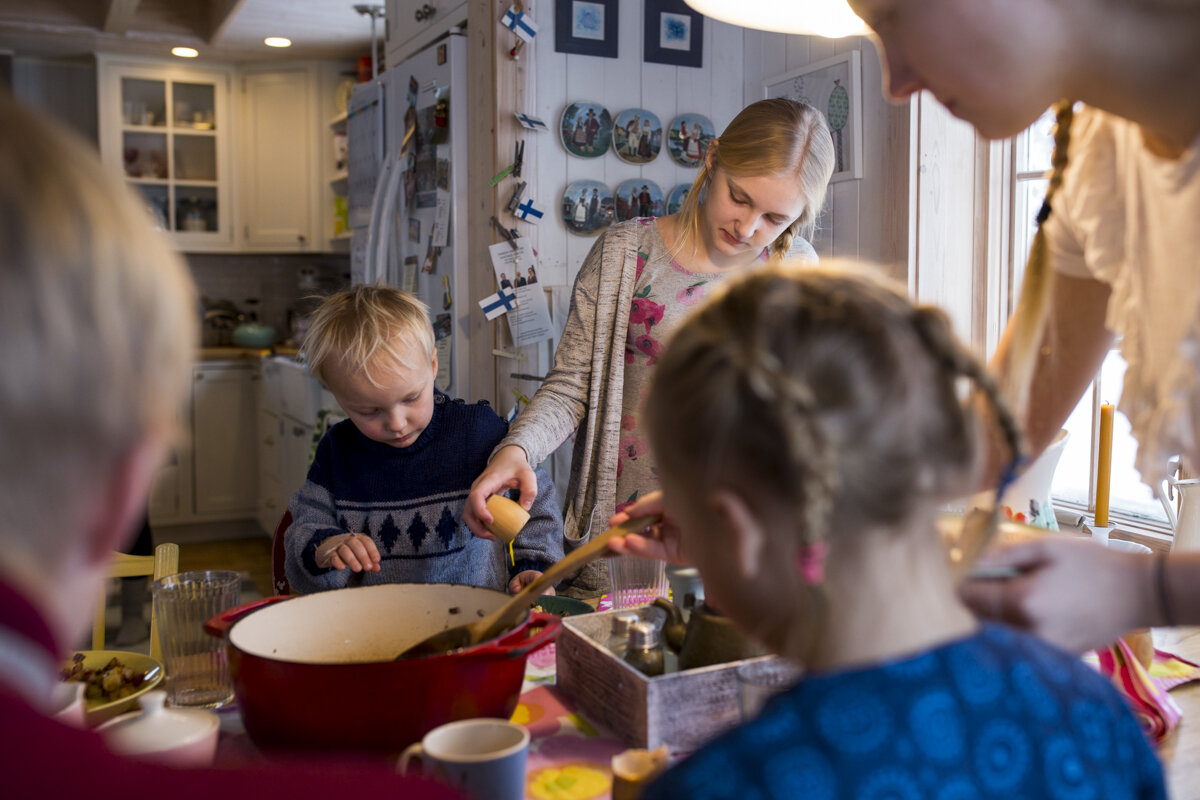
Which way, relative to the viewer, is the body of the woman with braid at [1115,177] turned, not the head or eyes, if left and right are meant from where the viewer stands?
facing to the left of the viewer

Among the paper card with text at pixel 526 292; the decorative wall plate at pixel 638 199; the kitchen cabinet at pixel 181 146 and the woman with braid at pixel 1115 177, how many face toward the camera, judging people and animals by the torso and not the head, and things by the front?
3

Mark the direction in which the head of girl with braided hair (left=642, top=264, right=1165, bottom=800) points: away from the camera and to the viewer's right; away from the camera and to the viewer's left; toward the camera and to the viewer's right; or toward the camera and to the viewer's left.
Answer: away from the camera and to the viewer's left

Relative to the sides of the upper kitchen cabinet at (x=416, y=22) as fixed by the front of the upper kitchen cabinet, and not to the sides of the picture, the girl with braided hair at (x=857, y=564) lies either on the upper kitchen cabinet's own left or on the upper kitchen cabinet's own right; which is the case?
on the upper kitchen cabinet's own left

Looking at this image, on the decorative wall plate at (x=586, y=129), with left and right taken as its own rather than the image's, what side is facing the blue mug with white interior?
front

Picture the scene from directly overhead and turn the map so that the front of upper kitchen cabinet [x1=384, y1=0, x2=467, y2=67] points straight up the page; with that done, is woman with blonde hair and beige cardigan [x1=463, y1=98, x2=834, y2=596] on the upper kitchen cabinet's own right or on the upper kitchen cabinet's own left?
on the upper kitchen cabinet's own left

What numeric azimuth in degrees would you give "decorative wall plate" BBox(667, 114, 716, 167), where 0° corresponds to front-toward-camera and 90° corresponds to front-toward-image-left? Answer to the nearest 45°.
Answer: approximately 0°

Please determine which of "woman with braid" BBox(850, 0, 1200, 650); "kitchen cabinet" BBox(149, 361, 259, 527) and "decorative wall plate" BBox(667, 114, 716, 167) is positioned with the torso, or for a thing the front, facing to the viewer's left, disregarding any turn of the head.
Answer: the woman with braid

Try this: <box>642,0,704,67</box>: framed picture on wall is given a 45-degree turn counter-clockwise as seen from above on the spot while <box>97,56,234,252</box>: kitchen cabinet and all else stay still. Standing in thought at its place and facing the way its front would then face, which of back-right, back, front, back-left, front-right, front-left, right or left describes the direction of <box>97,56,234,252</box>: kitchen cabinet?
back
